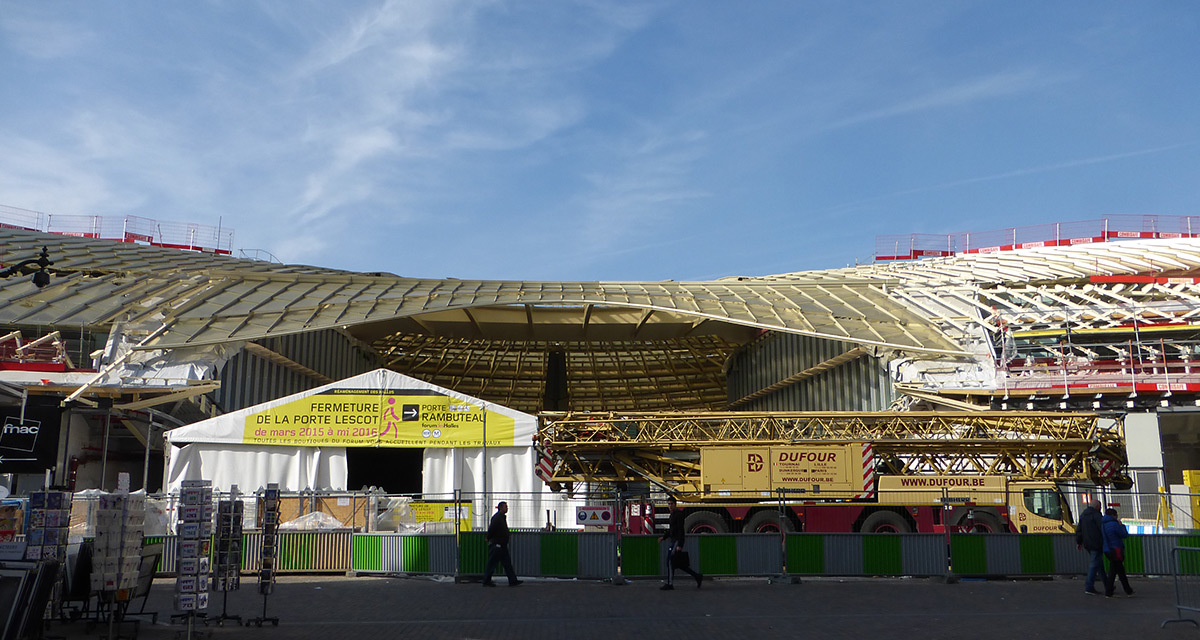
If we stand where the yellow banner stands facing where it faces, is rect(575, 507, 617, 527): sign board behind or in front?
in front

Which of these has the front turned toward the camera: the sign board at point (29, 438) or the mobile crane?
the sign board

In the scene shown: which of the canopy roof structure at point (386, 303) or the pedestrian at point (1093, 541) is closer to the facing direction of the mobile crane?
the pedestrian

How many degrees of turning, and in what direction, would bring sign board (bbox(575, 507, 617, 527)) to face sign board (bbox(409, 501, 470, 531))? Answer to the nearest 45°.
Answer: approximately 135° to its right

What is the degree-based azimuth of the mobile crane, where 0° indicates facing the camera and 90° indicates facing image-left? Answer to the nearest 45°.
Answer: approximately 270°

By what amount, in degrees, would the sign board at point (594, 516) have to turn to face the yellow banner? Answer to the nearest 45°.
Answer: approximately 135° to its right

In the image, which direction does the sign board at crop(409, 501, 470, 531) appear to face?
toward the camera

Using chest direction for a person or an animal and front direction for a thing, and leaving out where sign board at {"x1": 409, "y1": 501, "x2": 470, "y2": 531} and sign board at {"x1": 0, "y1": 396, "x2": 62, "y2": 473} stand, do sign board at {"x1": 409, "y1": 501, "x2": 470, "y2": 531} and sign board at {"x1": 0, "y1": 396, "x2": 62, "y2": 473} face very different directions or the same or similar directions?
same or similar directions

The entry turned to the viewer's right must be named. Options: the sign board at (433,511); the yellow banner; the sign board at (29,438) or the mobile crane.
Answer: the mobile crane
